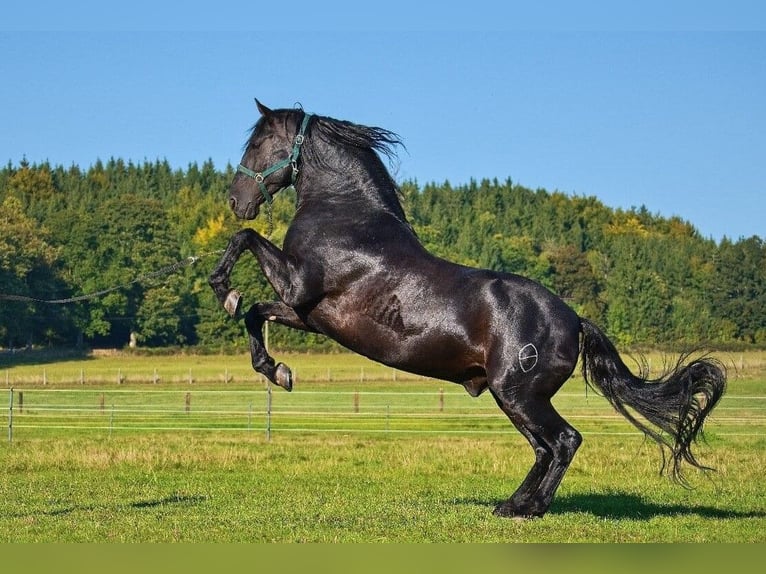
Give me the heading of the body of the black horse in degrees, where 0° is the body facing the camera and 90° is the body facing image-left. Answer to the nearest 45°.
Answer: approximately 90°

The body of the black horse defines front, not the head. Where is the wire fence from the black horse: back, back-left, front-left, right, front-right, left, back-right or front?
right
